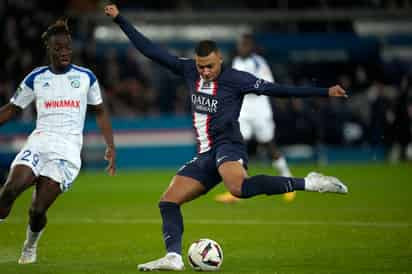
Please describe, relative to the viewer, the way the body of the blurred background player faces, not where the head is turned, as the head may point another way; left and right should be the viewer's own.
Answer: facing the viewer and to the left of the viewer

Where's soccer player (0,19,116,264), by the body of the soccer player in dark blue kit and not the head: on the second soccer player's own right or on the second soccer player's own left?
on the second soccer player's own right

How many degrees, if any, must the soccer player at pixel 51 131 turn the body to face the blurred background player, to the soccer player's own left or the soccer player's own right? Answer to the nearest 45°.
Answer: approximately 135° to the soccer player's own left

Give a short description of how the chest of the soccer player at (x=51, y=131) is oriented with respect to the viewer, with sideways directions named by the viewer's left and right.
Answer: facing the viewer

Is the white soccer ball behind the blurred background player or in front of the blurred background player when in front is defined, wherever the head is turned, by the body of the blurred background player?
in front
